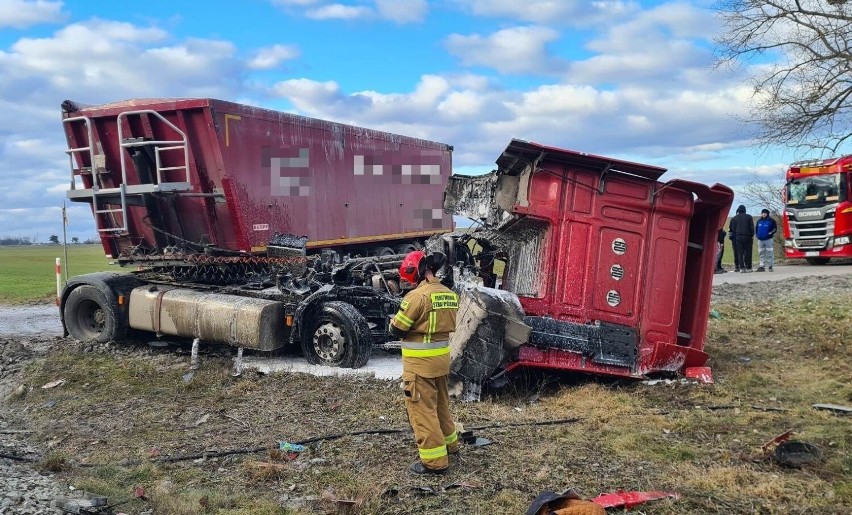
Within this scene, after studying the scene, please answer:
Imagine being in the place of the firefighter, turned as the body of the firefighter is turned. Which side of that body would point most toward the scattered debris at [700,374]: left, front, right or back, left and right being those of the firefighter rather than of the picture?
right

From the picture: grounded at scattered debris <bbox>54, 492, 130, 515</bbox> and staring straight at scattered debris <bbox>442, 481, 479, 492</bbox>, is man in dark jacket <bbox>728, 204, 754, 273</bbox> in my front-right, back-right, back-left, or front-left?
front-left

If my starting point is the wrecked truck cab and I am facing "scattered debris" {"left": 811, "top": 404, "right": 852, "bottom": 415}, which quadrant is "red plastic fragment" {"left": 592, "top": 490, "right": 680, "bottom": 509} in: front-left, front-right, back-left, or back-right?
front-right

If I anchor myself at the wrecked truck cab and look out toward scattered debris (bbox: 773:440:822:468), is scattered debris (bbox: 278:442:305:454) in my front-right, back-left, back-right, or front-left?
front-right

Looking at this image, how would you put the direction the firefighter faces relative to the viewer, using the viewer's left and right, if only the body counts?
facing away from the viewer and to the left of the viewer
